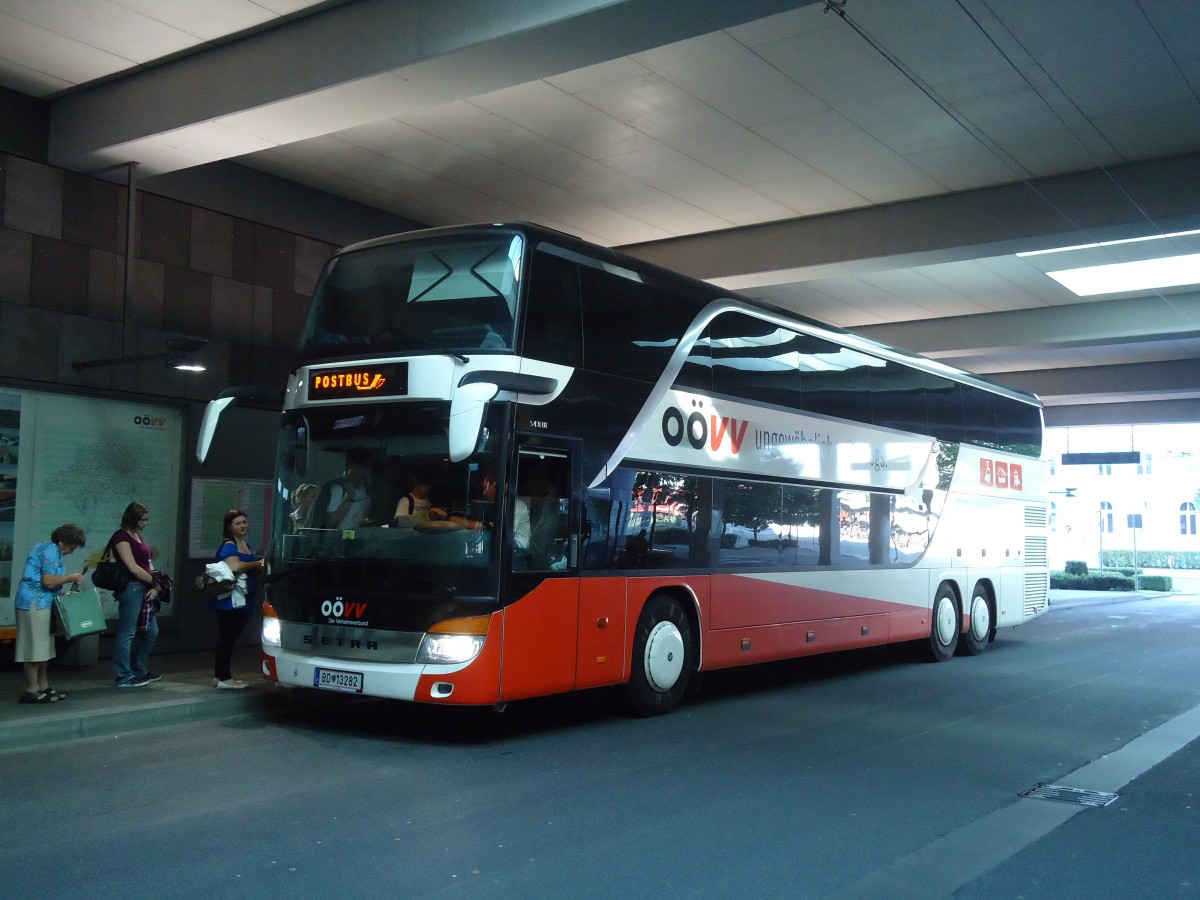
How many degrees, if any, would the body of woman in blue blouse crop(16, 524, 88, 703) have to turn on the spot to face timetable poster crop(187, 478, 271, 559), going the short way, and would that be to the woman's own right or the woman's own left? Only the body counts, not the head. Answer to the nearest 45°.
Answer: approximately 45° to the woman's own left

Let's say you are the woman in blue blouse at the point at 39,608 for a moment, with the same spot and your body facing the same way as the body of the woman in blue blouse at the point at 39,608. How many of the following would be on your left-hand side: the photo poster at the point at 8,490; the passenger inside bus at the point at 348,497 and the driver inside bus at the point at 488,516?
1

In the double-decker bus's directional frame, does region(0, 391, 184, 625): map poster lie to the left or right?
on its right

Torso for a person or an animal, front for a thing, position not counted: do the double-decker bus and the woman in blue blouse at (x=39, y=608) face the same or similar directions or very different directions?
very different directions

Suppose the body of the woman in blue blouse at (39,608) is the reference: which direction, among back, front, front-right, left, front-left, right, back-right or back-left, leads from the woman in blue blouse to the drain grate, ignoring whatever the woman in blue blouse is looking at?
front-right

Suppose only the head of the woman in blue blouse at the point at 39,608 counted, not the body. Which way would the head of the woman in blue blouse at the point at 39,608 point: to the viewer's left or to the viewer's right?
to the viewer's right

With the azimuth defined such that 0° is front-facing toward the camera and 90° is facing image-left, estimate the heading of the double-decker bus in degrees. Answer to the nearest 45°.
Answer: approximately 45°

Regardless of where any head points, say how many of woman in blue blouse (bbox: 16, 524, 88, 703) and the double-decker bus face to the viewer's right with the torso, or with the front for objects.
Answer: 1

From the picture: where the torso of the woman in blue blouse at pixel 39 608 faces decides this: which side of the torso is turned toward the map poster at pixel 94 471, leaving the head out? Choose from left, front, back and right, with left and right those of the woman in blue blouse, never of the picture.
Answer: left

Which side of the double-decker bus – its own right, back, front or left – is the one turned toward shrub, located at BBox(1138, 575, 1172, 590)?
back

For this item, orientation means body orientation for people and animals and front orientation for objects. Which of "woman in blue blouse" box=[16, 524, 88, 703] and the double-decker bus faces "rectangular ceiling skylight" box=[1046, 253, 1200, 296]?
the woman in blue blouse

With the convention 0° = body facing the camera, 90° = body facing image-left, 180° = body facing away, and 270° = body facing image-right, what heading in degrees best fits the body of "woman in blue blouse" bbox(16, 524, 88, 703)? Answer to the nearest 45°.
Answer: approximately 270°
